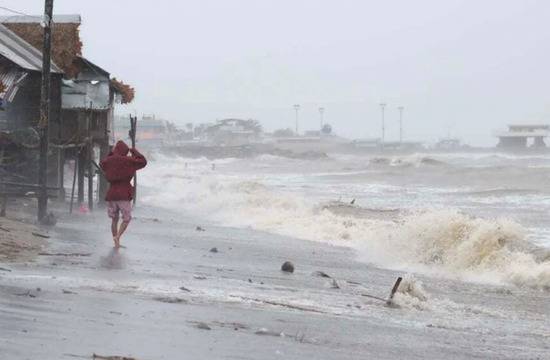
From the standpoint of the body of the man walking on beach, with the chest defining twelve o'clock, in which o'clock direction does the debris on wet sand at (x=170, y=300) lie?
The debris on wet sand is roughly at 6 o'clock from the man walking on beach.

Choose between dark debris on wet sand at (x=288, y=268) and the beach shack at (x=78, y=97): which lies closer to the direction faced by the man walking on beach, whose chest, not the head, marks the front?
the beach shack

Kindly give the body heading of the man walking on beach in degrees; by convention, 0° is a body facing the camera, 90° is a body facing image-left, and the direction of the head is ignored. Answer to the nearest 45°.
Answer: approximately 180°

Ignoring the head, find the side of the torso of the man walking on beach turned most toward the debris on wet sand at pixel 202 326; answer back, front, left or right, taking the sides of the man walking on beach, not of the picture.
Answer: back

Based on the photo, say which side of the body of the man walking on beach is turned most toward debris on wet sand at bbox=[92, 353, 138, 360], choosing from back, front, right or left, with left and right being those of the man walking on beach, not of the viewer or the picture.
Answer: back

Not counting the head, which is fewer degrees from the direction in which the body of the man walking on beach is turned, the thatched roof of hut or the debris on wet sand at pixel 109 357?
the thatched roof of hut

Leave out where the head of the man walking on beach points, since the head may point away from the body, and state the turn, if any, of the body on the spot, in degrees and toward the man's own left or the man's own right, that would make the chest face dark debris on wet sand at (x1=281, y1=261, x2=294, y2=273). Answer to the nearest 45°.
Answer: approximately 90° to the man's own right

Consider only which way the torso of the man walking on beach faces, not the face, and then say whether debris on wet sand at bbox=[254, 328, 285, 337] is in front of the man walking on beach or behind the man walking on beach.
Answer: behind
